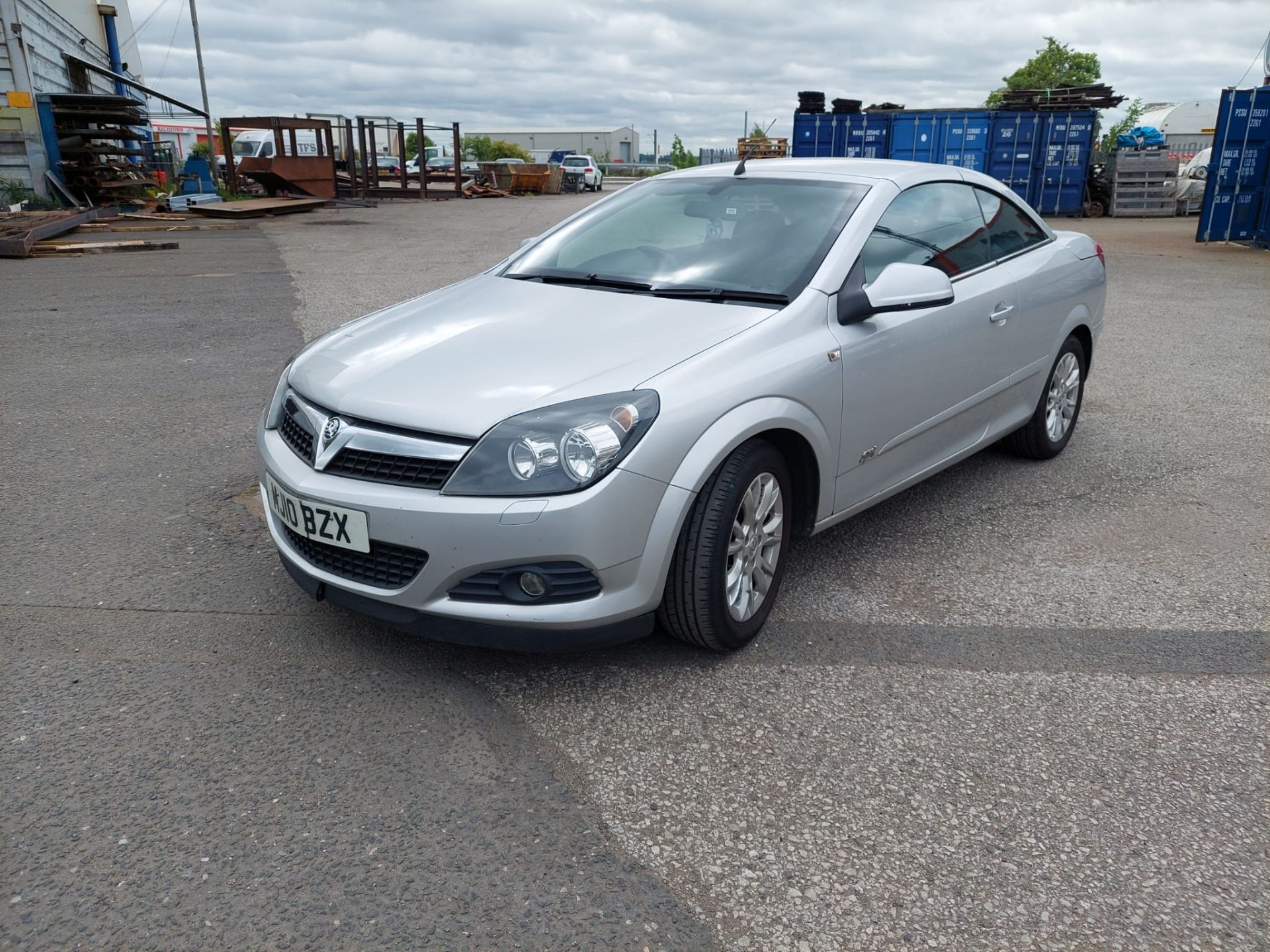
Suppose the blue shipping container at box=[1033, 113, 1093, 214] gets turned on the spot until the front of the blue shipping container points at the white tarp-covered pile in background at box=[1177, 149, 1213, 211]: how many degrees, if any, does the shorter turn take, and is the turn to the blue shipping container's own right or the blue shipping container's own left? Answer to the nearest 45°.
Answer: approximately 135° to the blue shipping container's own left

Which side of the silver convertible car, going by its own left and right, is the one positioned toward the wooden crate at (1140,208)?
back

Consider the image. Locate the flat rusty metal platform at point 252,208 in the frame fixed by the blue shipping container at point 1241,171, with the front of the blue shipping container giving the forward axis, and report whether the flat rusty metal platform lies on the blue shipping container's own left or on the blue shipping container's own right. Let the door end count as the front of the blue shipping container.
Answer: on the blue shipping container's own right

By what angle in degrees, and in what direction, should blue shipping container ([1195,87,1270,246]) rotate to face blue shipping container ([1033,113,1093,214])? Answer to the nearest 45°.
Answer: approximately 135° to its right

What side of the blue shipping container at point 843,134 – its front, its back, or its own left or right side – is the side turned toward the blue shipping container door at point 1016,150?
left

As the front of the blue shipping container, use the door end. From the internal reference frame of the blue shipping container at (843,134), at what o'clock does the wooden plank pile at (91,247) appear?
The wooden plank pile is roughly at 1 o'clock from the blue shipping container.

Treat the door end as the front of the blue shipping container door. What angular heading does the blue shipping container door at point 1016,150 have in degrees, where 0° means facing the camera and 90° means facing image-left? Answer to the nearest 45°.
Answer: approximately 0°

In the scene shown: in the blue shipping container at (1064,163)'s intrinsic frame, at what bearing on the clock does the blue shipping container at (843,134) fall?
the blue shipping container at (843,134) is roughly at 3 o'clock from the blue shipping container at (1064,163).

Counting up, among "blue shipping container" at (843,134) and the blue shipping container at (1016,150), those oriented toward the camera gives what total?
2

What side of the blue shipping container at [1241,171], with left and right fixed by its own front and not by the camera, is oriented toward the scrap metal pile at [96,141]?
right

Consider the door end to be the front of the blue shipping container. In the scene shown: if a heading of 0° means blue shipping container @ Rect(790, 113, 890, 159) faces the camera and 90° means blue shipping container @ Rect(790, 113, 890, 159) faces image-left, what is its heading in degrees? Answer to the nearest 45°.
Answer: approximately 0°

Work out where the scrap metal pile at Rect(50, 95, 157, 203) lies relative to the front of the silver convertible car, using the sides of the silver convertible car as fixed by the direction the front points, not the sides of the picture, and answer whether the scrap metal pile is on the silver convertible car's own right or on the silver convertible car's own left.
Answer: on the silver convertible car's own right
